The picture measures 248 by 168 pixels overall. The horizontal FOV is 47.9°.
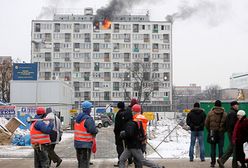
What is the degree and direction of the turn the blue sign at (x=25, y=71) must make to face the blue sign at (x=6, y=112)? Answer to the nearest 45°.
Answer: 0° — it already faces it

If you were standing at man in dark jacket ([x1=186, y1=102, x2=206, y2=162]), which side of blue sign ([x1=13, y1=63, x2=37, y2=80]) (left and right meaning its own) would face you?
front

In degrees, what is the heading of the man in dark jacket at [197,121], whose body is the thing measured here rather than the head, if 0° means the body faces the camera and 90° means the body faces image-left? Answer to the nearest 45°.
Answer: approximately 180°

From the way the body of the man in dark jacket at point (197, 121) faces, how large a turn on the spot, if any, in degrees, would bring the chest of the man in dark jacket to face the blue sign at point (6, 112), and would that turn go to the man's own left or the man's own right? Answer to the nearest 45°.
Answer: approximately 45° to the man's own left

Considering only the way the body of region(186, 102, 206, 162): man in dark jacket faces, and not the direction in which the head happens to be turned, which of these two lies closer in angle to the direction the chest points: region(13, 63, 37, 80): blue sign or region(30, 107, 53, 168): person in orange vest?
the blue sign
